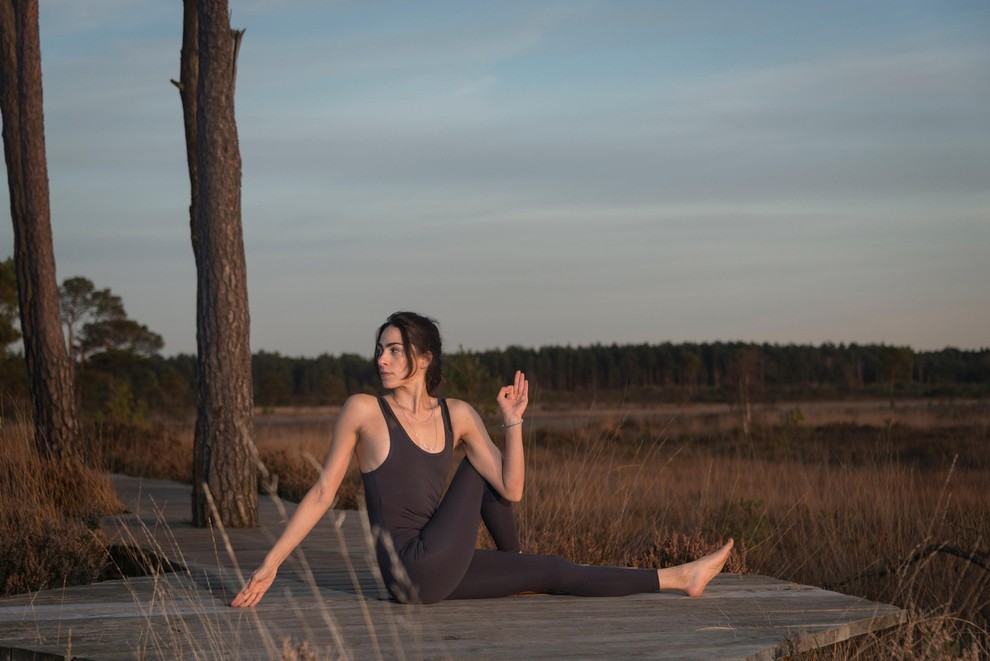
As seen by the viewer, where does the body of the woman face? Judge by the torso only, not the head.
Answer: toward the camera

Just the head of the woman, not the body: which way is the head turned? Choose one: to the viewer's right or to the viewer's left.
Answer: to the viewer's left
